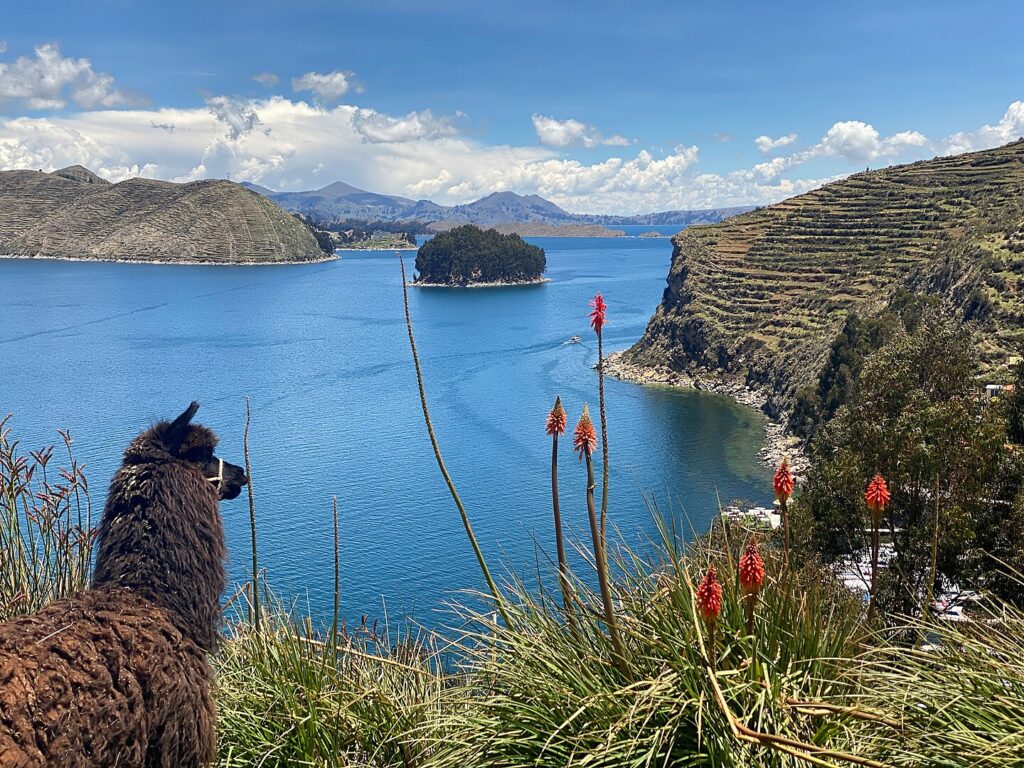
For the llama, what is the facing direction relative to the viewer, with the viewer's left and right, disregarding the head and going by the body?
facing away from the viewer and to the right of the viewer
